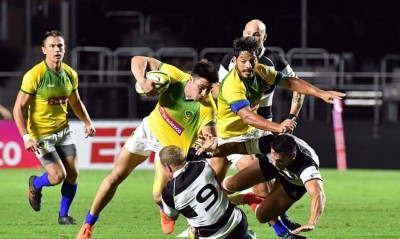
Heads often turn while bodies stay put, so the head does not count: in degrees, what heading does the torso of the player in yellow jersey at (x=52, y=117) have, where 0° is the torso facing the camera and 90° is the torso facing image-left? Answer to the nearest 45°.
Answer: approximately 315°

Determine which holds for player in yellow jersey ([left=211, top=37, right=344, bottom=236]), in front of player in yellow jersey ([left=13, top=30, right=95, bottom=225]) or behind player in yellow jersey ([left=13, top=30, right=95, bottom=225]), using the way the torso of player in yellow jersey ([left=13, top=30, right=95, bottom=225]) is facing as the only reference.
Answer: in front
